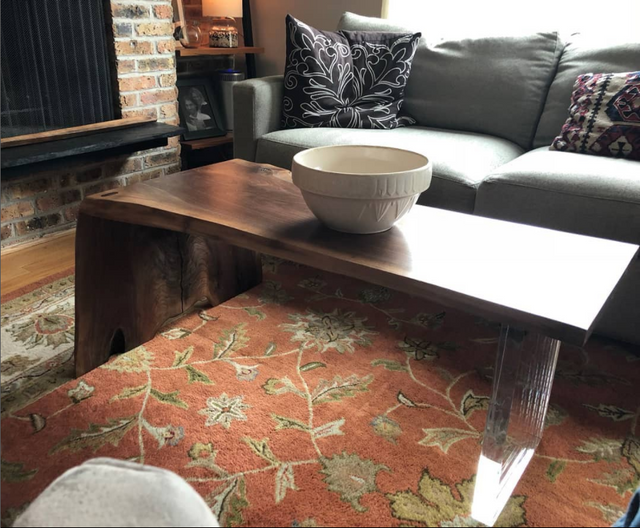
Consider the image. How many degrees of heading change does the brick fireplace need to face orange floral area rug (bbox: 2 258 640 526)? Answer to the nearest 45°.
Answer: approximately 45° to its right

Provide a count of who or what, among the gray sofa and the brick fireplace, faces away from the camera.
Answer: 0

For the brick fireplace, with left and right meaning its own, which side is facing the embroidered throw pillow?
front

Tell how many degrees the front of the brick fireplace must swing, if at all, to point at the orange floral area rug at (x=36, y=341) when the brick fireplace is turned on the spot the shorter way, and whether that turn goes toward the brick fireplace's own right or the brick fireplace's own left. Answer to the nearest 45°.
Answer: approximately 45° to the brick fireplace's own right

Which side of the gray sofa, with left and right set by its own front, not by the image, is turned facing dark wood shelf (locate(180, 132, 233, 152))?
right

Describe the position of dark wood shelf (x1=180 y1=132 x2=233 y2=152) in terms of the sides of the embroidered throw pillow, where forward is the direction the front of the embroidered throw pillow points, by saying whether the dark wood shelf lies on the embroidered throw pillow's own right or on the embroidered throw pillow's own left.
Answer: on the embroidered throw pillow's own right

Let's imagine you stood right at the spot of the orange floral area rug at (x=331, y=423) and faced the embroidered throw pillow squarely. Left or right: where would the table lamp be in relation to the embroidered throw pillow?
left

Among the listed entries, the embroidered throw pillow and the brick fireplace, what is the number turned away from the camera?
0

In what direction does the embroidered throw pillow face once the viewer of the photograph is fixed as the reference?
facing the viewer and to the left of the viewer

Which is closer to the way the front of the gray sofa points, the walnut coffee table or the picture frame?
the walnut coffee table

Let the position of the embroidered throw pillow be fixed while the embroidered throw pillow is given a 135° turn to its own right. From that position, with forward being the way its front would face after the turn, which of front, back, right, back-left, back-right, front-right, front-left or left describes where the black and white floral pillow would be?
left

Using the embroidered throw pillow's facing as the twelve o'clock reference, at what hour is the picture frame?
The picture frame is roughly at 2 o'clock from the embroidered throw pillow.
